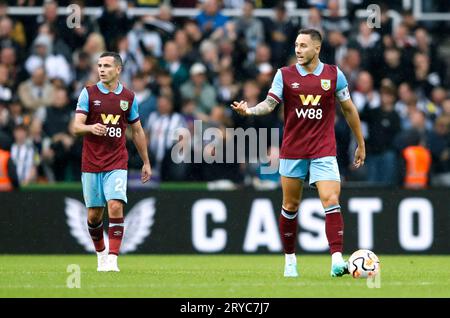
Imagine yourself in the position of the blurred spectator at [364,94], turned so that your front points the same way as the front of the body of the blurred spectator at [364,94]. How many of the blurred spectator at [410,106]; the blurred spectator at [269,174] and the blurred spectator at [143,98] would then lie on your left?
1

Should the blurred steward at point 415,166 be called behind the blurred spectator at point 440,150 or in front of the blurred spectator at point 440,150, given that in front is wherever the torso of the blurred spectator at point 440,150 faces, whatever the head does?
in front

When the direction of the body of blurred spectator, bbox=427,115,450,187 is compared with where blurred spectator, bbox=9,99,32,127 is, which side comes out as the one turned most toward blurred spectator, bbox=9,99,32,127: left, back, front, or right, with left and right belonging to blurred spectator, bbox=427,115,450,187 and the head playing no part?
right

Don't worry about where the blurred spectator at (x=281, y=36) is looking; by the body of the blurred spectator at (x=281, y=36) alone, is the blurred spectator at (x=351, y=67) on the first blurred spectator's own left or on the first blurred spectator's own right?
on the first blurred spectator's own left

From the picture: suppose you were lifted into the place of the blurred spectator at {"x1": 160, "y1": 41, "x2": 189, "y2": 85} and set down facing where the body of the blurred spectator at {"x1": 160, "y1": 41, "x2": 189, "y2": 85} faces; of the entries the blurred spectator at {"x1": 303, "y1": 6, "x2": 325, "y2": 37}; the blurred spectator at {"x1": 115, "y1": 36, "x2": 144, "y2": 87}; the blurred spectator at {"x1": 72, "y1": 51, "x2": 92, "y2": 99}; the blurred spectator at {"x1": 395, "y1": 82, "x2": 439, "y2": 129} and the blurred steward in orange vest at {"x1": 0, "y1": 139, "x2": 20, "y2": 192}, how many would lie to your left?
2

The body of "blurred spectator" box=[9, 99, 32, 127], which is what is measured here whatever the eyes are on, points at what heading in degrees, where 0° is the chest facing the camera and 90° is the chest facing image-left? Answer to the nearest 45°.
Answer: approximately 0°

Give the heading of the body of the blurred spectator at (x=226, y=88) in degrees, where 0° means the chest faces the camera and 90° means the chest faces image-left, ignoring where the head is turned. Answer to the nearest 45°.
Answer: approximately 0°

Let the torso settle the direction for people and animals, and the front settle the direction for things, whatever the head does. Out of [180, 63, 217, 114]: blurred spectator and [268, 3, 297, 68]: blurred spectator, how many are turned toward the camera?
2
